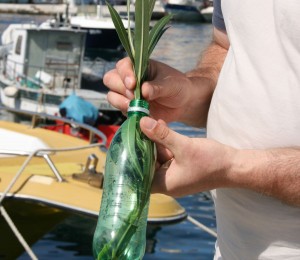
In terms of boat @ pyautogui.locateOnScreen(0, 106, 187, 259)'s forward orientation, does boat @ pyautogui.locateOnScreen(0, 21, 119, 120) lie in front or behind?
behind

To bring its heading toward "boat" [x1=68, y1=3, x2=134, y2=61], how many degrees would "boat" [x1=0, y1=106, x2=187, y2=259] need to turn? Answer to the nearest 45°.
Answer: approximately 135° to its left

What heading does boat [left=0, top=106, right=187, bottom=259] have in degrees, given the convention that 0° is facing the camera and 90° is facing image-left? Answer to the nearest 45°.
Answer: approximately 315°

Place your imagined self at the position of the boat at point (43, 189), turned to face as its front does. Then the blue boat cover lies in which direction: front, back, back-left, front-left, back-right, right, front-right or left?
back-left

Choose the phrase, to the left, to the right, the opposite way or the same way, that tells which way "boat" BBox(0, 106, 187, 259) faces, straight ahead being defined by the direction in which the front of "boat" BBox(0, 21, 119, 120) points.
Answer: the opposite way

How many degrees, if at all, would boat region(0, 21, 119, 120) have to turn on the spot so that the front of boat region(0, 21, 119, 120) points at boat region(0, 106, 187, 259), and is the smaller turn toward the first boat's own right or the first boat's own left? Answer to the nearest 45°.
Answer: approximately 135° to the first boat's own left

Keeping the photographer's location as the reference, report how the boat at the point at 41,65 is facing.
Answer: facing away from the viewer and to the left of the viewer

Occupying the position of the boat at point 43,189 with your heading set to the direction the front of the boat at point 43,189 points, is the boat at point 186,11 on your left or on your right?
on your left

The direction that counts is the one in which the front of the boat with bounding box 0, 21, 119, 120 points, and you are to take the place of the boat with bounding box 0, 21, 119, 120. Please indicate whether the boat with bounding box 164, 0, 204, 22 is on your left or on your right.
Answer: on your right
